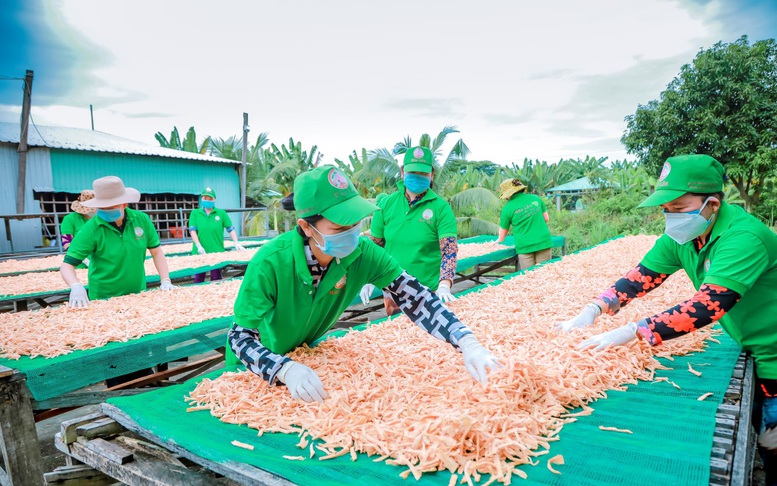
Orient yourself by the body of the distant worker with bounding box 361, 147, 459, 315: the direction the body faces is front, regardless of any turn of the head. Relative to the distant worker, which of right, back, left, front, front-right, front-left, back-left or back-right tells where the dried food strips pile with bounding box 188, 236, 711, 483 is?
front

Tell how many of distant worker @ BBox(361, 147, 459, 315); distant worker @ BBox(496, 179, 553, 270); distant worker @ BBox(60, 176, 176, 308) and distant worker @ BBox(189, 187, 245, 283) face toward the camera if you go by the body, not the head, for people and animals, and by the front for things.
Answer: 3

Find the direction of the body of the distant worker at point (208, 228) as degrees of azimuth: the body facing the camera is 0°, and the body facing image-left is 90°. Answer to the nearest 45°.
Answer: approximately 0°

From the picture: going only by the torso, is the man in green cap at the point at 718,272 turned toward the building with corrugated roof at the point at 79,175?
no

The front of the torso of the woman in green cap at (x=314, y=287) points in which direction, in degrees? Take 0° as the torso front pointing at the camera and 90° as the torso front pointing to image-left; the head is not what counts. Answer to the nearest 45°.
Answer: approximately 315°

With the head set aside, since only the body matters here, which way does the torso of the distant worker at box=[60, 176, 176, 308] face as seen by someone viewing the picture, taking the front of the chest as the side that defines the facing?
toward the camera

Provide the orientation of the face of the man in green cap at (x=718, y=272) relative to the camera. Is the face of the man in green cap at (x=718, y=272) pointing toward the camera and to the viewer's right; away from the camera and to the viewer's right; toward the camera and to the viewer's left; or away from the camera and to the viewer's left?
toward the camera and to the viewer's left

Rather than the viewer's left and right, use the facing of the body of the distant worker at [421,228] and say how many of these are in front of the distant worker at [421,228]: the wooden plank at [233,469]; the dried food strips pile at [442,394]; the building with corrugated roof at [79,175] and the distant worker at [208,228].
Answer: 2

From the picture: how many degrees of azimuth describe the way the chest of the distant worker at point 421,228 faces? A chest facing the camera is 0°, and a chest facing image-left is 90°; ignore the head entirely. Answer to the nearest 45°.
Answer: approximately 0°

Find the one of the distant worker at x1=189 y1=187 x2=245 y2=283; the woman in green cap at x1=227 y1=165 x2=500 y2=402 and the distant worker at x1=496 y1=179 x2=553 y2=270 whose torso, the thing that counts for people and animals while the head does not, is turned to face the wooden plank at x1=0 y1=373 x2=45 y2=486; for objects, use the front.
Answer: the distant worker at x1=189 y1=187 x2=245 y2=283

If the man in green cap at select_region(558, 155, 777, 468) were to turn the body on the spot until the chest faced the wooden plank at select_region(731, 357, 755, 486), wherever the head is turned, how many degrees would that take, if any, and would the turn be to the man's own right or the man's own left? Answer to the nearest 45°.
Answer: approximately 45° to the man's own left

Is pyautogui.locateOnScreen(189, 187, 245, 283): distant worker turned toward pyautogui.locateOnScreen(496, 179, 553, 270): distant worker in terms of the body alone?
no

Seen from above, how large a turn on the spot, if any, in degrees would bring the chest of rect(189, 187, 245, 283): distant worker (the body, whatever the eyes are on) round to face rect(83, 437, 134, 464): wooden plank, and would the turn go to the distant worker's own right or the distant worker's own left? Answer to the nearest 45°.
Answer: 0° — they already face it

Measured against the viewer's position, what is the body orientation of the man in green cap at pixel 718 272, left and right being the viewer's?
facing the viewer and to the left of the viewer

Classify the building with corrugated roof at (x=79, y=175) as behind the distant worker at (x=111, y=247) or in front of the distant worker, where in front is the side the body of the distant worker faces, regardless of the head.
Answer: behind
